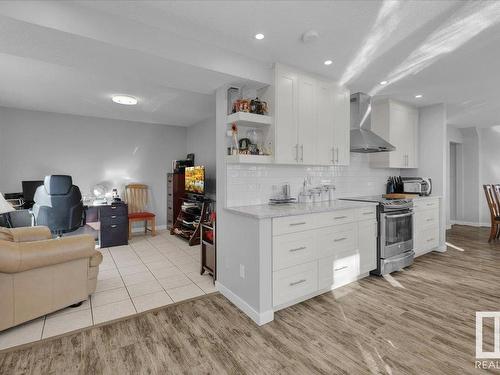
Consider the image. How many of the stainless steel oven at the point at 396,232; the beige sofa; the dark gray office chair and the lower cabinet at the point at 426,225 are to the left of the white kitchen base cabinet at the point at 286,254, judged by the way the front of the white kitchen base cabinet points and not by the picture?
2

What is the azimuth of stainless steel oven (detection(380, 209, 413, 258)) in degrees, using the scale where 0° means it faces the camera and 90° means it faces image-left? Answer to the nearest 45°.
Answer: approximately 315°

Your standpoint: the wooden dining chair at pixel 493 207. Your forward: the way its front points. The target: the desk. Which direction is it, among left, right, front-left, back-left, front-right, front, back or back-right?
back-right

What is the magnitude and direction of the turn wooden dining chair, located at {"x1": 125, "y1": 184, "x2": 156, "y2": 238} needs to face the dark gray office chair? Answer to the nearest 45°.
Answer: approximately 90° to its right

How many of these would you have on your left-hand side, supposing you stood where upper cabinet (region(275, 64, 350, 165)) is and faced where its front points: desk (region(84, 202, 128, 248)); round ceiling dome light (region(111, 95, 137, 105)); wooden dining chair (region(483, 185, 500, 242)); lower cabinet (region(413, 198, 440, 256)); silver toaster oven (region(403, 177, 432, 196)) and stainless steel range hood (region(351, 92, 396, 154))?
4

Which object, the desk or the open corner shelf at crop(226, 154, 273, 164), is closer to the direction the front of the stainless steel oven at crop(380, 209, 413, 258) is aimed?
the open corner shelf

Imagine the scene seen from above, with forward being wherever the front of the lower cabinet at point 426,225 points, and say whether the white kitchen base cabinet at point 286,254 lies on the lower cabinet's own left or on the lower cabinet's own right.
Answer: on the lower cabinet's own right

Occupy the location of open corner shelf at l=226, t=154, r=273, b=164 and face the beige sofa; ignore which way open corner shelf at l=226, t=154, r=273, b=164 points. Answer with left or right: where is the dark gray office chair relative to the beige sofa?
right

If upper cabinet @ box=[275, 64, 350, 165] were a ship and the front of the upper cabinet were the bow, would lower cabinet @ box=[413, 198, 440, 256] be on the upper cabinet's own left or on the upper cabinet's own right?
on the upper cabinet's own left

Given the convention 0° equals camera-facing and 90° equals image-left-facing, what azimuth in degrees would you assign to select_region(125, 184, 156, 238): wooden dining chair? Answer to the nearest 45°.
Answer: approximately 315°
